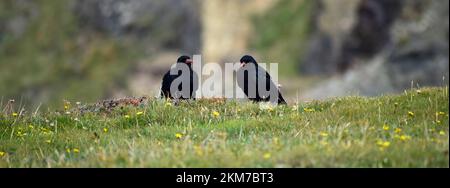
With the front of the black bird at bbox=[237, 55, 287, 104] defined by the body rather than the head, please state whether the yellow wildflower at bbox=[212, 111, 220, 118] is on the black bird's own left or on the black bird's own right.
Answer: on the black bird's own left

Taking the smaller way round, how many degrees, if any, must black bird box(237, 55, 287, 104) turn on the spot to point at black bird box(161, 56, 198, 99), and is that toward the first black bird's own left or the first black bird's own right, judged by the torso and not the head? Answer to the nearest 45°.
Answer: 0° — it already faces it

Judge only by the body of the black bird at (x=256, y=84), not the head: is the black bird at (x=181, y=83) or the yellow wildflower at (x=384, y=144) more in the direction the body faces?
the black bird

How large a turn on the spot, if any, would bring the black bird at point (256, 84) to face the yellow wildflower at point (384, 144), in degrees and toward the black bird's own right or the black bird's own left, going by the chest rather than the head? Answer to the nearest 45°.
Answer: approximately 90° to the black bird's own left

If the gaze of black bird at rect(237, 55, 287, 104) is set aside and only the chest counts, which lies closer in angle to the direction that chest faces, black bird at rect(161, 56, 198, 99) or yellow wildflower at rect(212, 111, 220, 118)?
the black bird

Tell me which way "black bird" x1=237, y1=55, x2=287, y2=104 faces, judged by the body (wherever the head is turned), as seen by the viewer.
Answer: to the viewer's left
